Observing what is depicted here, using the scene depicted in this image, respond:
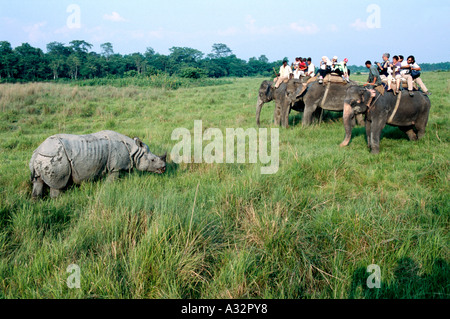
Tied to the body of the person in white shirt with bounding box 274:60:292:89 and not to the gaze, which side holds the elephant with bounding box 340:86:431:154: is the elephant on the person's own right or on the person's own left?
on the person's own left

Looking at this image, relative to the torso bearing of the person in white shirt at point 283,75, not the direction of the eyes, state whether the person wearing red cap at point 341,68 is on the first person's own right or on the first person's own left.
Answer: on the first person's own left

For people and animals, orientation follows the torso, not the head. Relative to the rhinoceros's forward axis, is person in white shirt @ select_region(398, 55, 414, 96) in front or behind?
in front

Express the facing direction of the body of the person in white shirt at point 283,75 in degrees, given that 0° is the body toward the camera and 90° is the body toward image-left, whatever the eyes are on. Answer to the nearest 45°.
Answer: approximately 45°

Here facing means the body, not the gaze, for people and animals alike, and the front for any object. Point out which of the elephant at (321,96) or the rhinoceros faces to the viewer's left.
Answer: the elephant

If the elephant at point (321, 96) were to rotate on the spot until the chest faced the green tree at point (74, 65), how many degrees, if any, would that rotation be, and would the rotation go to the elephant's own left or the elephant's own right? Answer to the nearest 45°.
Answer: approximately 45° to the elephant's own right

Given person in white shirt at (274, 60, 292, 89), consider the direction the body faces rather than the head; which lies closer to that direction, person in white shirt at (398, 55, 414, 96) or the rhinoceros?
the rhinoceros

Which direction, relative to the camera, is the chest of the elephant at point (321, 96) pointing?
to the viewer's left

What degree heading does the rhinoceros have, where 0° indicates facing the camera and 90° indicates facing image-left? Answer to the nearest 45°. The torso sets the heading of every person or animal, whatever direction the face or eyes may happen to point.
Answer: approximately 270°
